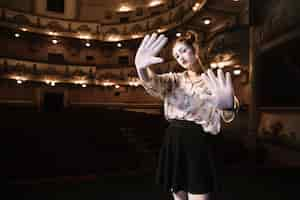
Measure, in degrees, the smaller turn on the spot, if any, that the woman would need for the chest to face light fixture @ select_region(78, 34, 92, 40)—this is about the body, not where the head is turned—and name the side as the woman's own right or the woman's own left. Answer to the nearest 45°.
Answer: approximately 135° to the woman's own right

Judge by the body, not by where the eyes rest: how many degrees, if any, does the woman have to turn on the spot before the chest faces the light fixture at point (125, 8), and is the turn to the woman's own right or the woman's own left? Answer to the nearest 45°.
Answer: approximately 180°

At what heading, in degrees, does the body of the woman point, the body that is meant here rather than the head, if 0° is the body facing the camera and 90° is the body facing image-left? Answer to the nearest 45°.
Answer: approximately 0°

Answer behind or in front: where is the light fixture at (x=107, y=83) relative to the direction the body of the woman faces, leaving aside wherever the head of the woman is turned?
behind

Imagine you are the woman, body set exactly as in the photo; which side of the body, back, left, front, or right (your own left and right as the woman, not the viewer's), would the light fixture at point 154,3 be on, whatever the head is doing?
back
